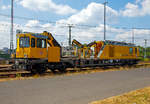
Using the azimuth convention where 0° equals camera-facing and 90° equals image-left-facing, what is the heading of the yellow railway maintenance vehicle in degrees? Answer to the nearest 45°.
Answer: approximately 45°
